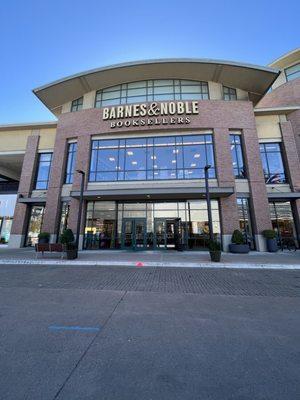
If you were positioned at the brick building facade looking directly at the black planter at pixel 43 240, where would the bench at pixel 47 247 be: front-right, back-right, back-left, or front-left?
front-left

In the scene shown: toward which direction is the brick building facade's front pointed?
toward the camera

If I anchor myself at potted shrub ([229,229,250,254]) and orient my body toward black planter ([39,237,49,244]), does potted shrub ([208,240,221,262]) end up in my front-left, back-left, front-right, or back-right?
front-left

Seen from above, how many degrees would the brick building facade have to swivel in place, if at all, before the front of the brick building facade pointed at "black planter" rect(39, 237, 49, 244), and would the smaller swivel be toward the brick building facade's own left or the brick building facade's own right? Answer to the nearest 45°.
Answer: approximately 90° to the brick building facade's own right

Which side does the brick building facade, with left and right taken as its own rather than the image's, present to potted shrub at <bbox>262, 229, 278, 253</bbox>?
left
